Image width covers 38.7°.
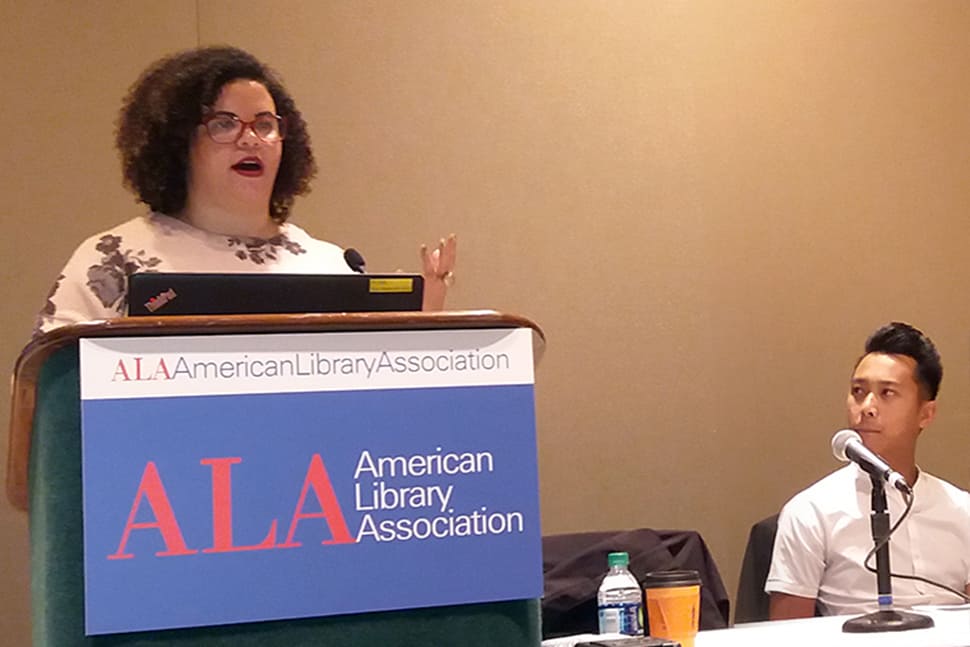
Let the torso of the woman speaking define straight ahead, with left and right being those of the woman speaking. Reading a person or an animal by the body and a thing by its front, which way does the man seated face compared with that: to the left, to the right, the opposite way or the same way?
the same way

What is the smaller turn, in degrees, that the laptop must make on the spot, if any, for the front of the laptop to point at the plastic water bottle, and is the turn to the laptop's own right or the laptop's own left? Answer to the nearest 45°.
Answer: approximately 45° to the laptop's own right

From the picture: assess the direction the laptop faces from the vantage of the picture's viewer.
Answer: facing away from the viewer

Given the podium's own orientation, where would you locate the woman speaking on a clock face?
The woman speaking is roughly at 6 o'clock from the podium.

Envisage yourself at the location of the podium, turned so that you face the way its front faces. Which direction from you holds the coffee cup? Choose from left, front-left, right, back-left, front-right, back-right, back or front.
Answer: back-left

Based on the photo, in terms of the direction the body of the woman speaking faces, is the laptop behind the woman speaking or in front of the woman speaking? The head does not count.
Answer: in front

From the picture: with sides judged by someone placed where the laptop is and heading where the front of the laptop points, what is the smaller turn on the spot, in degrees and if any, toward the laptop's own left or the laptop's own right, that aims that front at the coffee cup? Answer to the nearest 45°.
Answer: approximately 45° to the laptop's own right

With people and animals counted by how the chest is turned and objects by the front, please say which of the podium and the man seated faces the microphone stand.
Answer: the man seated

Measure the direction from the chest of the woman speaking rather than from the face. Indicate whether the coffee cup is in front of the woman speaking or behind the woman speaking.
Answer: in front

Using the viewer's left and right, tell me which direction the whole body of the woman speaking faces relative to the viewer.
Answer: facing the viewer and to the right of the viewer

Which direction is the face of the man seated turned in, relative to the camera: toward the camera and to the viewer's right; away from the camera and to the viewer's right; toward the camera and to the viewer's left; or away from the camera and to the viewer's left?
toward the camera and to the viewer's left
